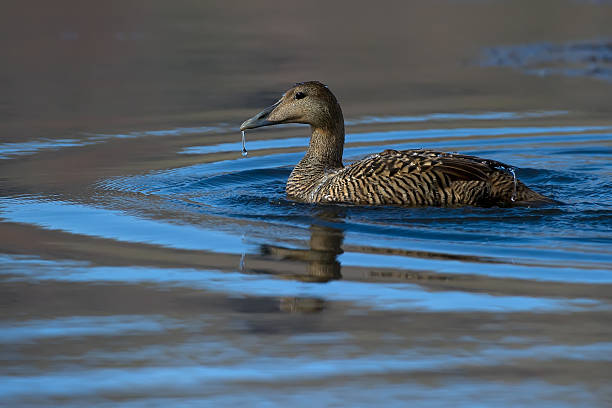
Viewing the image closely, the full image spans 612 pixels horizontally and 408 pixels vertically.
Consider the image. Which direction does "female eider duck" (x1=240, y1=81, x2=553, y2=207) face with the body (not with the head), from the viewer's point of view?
to the viewer's left
